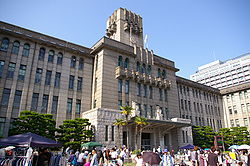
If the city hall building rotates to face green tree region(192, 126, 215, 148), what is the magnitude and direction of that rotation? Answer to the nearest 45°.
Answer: approximately 90° to its left

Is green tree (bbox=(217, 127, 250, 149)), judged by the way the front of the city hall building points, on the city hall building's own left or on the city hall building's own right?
on the city hall building's own left

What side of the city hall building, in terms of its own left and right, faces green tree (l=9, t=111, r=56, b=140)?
right

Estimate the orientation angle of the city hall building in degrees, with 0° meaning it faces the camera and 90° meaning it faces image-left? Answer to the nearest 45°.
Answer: approximately 315°
